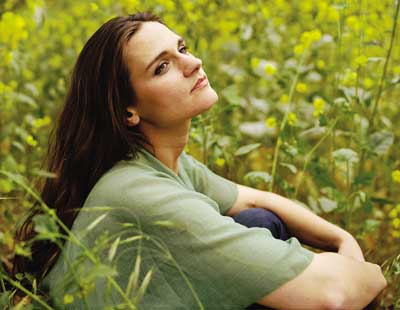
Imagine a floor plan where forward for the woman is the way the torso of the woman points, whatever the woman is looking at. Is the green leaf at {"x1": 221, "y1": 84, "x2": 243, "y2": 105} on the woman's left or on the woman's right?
on the woman's left

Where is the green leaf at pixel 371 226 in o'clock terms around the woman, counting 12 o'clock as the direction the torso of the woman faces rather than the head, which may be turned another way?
The green leaf is roughly at 11 o'clock from the woman.

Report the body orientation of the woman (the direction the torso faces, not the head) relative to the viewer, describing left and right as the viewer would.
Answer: facing to the right of the viewer

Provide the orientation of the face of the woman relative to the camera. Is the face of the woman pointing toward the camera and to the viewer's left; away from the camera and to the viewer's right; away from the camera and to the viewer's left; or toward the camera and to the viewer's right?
toward the camera and to the viewer's right

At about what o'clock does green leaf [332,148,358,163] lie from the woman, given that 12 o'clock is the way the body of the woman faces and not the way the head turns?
The green leaf is roughly at 11 o'clock from the woman.

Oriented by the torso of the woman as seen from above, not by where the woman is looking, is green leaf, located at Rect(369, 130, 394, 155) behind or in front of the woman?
in front

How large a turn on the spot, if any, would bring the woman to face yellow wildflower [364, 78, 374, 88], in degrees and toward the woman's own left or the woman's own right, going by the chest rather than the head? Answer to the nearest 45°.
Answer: approximately 45° to the woman's own left
